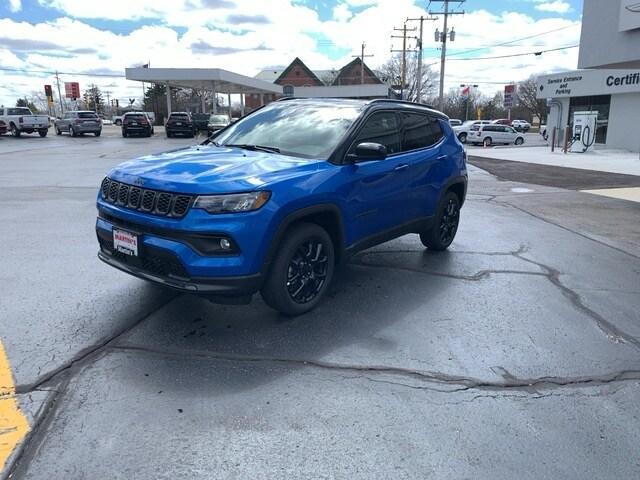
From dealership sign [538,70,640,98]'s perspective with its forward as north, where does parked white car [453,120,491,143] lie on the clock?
The parked white car is roughly at 2 o'clock from the dealership sign.

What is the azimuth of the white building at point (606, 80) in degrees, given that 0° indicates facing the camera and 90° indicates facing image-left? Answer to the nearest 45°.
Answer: approximately 45°

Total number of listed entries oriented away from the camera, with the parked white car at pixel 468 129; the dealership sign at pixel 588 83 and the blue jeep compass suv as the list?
0

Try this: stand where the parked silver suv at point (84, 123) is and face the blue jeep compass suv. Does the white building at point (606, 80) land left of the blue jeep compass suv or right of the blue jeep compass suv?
left

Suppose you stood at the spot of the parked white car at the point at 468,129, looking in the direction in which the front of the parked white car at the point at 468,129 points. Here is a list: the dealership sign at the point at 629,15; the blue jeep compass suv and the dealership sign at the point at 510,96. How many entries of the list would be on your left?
2

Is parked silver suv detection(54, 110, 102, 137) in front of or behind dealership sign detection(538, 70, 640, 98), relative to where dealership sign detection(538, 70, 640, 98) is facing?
in front

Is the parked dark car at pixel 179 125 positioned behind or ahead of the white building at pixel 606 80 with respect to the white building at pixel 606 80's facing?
ahead

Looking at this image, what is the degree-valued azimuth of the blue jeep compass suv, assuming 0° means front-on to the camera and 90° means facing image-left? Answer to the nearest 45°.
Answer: approximately 45°

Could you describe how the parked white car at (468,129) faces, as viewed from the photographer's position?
facing to the left of the viewer

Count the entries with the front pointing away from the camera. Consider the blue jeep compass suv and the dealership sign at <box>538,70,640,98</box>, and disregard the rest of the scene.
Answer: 0

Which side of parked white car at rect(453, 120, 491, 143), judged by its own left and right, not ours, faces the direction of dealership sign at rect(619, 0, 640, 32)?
left

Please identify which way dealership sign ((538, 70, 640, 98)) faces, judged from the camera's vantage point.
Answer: facing the viewer and to the left of the viewer

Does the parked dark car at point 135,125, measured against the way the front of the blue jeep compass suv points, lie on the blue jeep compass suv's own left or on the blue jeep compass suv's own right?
on the blue jeep compass suv's own right

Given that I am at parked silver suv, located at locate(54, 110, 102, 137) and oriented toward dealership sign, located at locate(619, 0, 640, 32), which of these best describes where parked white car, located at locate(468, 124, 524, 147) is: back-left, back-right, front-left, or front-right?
front-left
